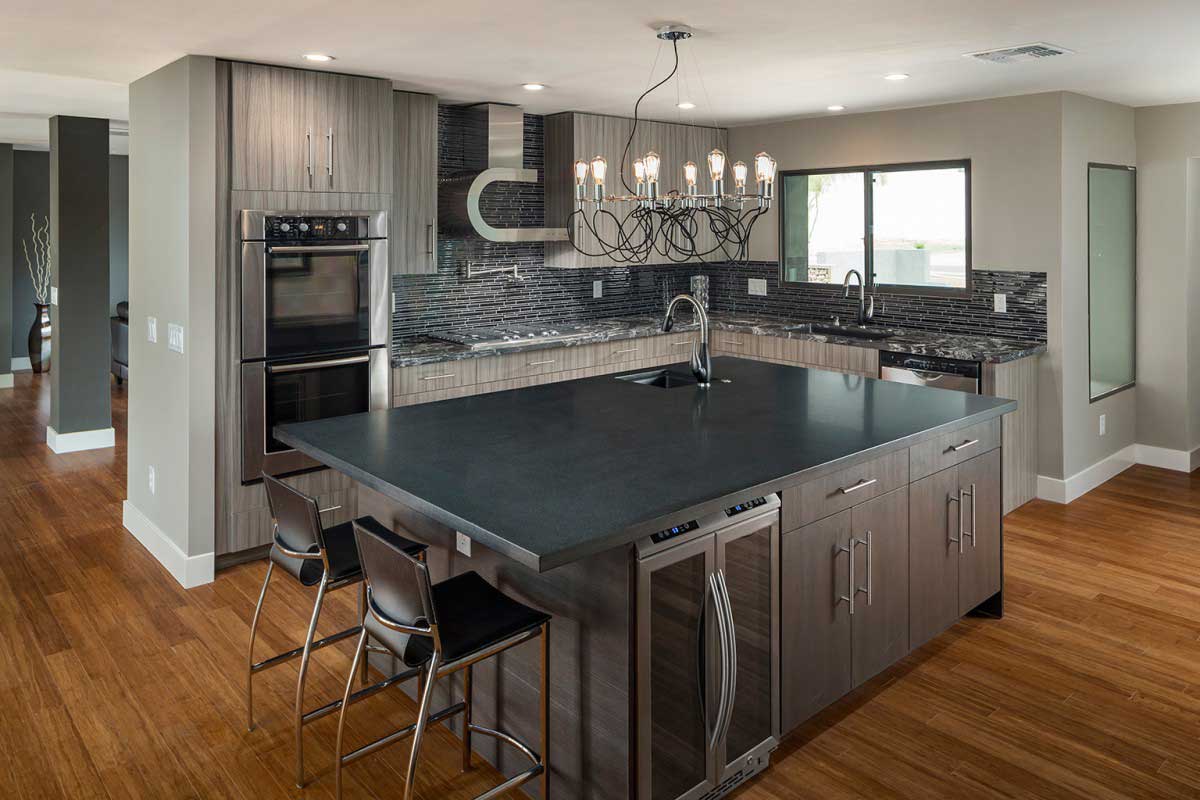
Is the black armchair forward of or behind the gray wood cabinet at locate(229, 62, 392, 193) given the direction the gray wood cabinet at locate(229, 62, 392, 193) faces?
behind

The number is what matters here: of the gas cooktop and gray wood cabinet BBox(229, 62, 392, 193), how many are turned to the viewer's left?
0

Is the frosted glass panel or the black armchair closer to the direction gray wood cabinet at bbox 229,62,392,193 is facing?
the frosted glass panel
